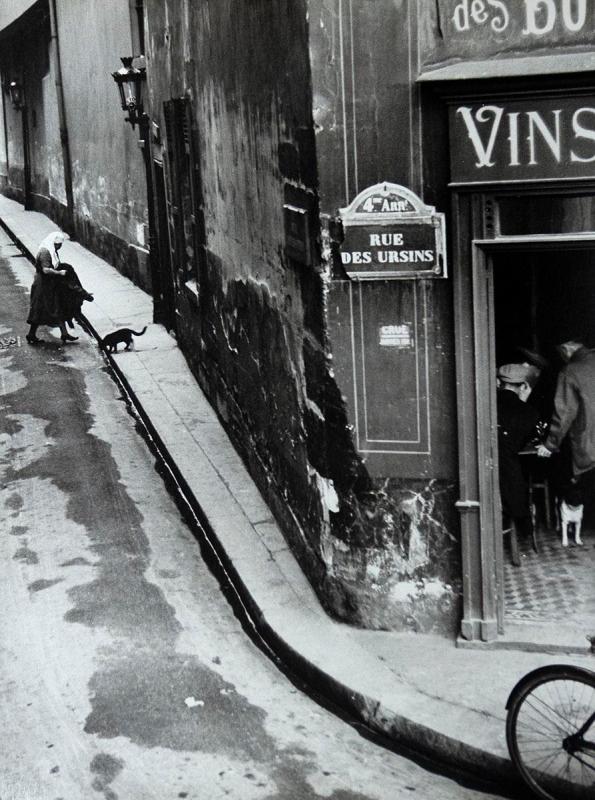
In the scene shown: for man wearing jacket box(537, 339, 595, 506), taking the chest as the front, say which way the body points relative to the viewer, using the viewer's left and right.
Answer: facing away from the viewer and to the left of the viewer

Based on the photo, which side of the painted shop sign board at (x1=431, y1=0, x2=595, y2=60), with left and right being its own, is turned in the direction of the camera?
front

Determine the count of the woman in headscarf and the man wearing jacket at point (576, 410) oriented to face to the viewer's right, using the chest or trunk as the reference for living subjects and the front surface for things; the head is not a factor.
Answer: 1

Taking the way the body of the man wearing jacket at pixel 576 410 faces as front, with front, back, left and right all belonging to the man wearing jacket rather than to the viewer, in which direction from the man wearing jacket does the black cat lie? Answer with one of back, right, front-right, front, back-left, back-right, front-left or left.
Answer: front

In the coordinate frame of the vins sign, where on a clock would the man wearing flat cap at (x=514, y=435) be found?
The man wearing flat cap is roughly at 6 o'clock from the vins sign.

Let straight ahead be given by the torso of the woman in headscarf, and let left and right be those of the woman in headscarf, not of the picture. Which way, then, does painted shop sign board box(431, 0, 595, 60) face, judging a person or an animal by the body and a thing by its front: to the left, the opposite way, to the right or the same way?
to the right

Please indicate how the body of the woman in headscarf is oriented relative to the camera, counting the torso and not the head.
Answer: to the viewer's right

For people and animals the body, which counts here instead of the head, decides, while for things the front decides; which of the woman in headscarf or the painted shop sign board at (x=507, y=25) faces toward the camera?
the painted shop sign board

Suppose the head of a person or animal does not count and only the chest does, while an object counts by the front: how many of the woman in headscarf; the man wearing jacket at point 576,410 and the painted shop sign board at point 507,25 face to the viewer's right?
1

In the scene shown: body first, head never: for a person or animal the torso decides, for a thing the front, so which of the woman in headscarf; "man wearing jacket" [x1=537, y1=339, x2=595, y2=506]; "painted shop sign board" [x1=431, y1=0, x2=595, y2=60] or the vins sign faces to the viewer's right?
the woman in headscarf
